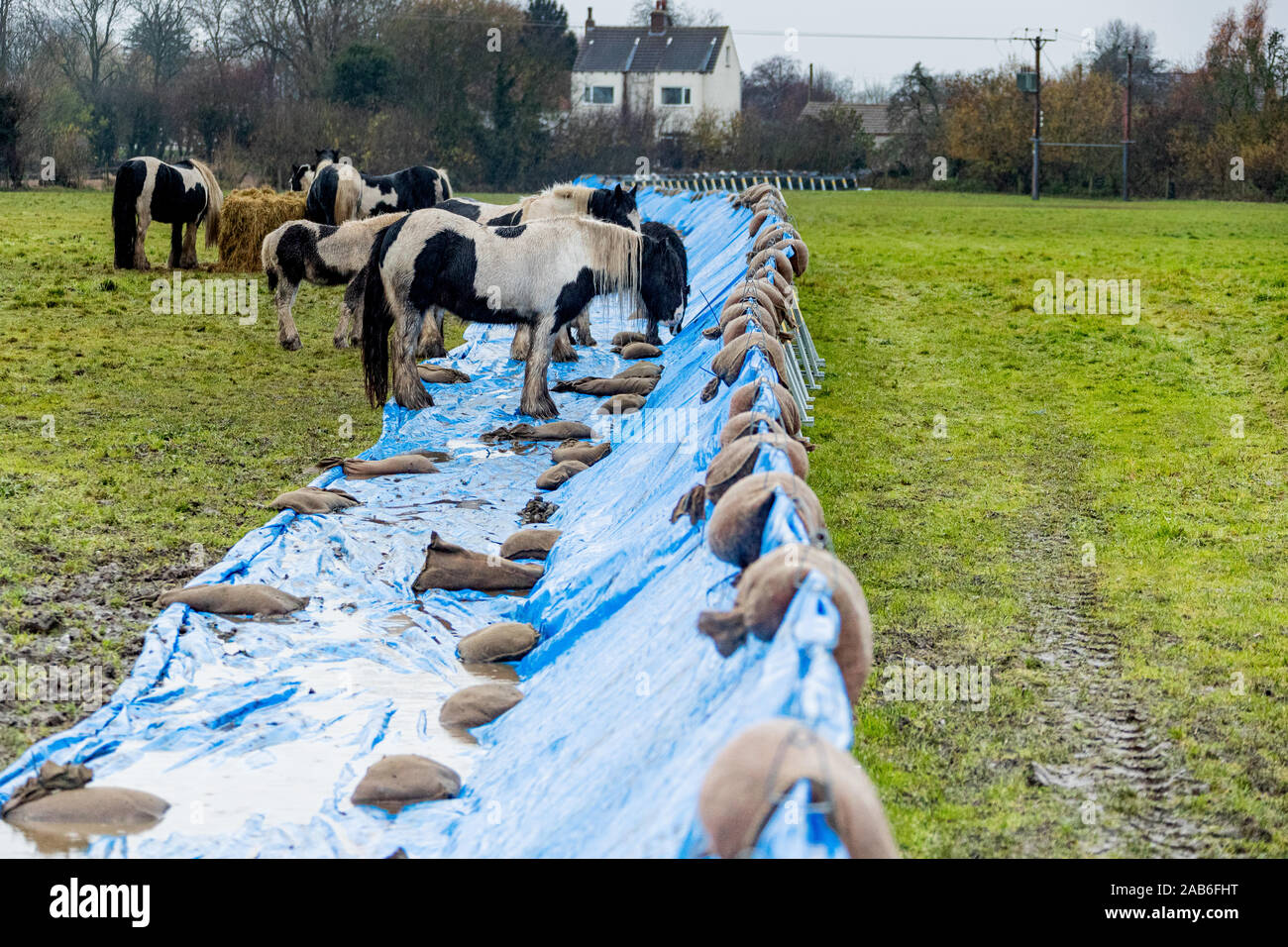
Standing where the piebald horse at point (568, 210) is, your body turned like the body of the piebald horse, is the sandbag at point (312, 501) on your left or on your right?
on your right

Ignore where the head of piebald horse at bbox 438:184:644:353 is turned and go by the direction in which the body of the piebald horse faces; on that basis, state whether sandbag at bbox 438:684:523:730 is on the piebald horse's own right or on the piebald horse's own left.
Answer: on the piebald horse's own right

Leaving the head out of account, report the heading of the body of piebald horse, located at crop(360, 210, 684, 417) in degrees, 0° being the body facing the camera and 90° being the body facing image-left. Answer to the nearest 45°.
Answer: approximately 270°

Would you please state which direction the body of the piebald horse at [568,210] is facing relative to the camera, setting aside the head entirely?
to the viewer's right

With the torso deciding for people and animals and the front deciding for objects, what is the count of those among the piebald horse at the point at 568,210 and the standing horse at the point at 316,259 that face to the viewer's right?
2

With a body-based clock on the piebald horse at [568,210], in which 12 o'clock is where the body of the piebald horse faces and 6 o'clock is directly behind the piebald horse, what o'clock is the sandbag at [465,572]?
The sandbag is roughly at 3 o'clock from the piebald horse.

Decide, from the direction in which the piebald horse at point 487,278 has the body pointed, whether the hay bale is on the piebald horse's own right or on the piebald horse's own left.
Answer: on the piebald horse's own left

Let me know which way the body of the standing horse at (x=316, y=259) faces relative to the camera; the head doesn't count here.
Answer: to the viewer's right
